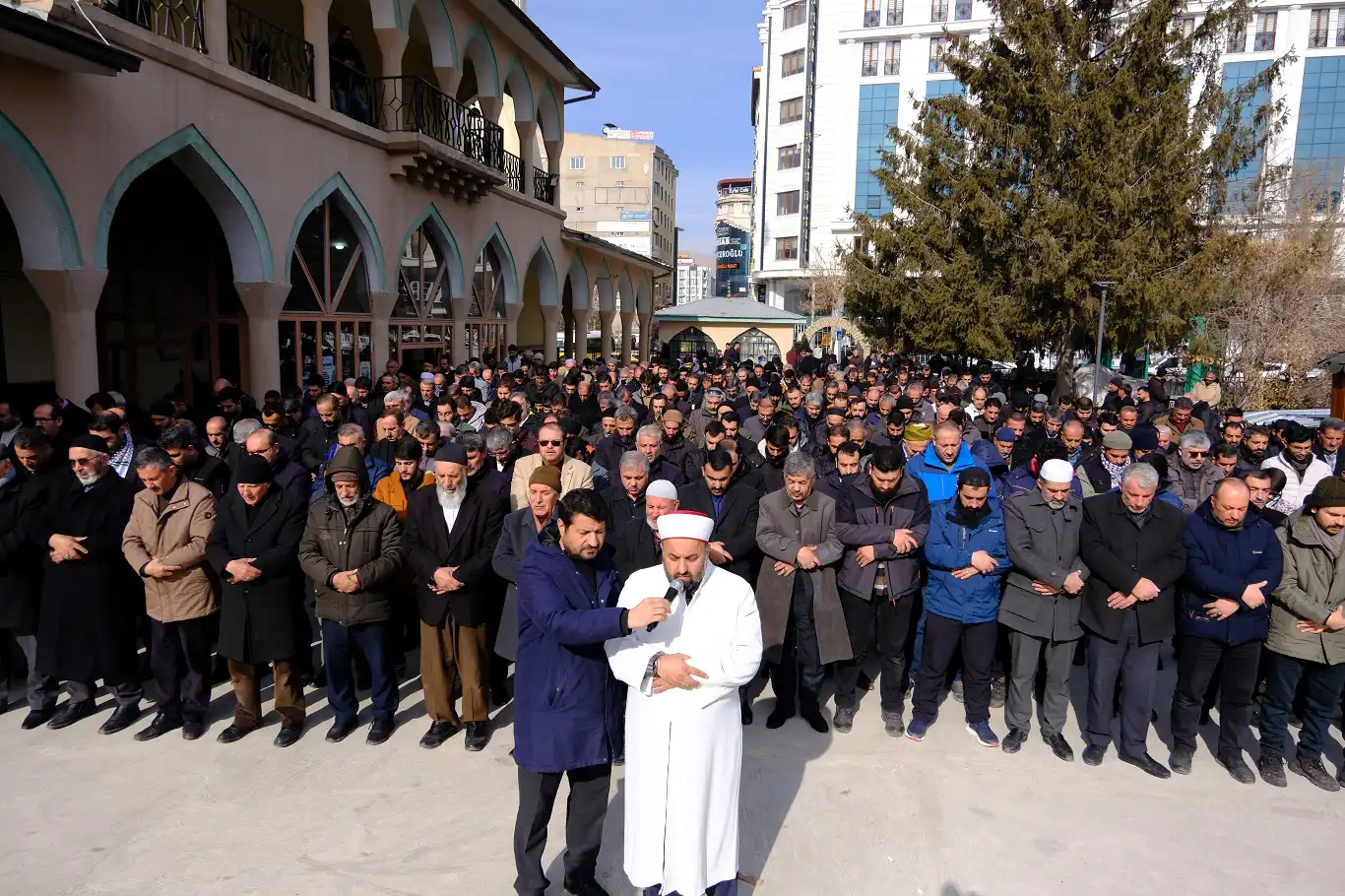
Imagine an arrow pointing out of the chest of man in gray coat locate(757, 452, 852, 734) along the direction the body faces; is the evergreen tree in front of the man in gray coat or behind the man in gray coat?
behind

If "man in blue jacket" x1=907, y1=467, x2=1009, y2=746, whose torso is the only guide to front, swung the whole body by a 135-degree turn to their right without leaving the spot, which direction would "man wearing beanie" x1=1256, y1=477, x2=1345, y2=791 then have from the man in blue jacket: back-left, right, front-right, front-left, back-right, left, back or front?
back-right

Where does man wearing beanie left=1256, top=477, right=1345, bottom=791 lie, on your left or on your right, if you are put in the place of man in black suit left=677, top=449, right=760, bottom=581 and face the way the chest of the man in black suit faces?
on your left

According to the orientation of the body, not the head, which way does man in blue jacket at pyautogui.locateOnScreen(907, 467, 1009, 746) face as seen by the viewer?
toward the camera

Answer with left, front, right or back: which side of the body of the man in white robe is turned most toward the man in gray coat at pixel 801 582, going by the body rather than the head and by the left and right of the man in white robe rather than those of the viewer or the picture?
back

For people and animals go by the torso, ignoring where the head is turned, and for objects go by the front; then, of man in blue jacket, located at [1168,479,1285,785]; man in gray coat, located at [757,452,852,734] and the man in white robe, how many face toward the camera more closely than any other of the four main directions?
3

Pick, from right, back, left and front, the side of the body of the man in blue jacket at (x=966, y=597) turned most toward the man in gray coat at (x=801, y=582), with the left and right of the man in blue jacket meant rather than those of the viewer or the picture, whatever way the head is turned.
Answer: right

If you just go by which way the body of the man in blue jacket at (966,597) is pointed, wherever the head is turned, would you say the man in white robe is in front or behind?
in front

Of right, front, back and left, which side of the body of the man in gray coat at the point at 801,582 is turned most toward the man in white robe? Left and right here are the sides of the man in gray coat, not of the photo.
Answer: front

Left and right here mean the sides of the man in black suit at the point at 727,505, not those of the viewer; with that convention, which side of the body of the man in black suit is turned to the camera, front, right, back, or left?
front
